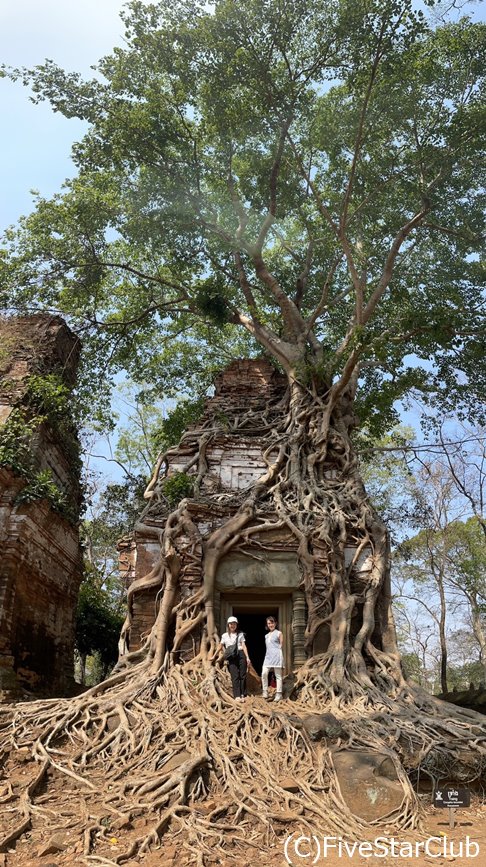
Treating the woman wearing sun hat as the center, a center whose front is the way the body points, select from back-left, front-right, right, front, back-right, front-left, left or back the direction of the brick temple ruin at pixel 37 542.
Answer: back-right

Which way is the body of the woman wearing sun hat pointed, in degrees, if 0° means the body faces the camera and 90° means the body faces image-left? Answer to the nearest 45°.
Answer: approximately 0°
